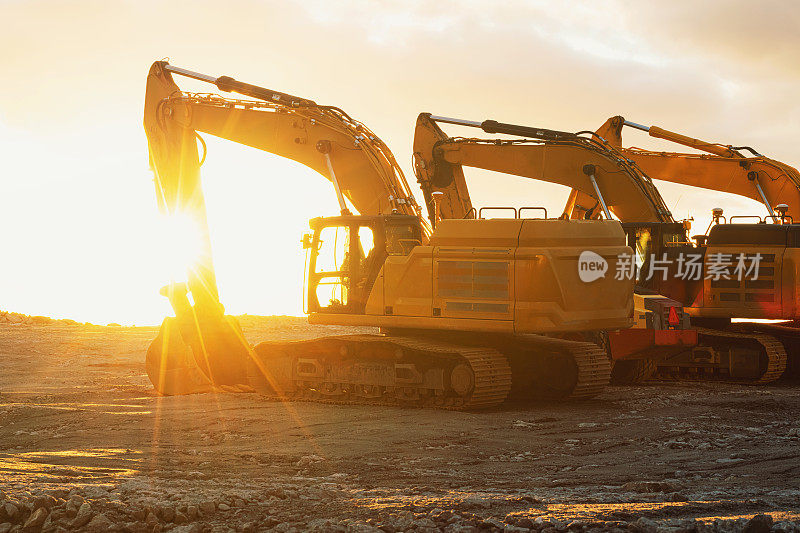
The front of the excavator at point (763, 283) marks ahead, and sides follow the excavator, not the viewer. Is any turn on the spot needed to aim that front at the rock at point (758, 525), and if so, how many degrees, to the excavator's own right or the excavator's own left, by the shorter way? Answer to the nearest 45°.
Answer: approximately 135° to the excavator's own left

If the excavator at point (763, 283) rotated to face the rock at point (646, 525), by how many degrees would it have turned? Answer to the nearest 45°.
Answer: approximately 135° to its left

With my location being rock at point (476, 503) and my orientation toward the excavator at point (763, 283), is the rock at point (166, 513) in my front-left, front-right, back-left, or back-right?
back-left

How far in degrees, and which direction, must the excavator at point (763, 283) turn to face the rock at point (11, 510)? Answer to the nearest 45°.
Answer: approximately 90° to its left

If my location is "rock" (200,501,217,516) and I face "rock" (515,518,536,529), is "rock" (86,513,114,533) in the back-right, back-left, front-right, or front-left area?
back-right

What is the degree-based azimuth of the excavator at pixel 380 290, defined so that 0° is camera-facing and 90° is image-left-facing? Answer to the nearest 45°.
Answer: approximately 135°

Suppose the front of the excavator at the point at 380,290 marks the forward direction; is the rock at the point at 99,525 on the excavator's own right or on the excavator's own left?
on the excavator's own left

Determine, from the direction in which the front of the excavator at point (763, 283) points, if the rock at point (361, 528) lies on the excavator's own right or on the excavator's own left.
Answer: on the excavator's own left

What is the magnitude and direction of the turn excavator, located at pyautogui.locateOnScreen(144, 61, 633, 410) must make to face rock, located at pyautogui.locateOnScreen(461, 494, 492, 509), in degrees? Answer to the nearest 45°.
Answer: approximately 135° to its left

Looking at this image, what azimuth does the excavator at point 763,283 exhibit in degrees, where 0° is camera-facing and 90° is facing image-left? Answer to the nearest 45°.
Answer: approximately 135°
